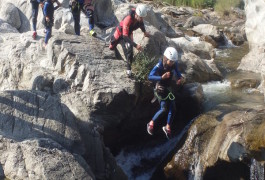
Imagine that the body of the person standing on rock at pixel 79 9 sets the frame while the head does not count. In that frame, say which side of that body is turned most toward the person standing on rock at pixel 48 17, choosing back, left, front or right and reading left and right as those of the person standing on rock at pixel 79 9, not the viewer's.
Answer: right

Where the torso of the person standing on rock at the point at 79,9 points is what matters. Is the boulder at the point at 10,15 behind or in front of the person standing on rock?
behind

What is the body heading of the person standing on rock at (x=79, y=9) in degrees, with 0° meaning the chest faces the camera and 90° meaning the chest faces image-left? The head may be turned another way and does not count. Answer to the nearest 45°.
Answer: approximately 0°

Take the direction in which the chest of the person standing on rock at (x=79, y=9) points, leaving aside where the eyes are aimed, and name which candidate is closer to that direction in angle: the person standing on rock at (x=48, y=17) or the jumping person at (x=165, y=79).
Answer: the jumping person
